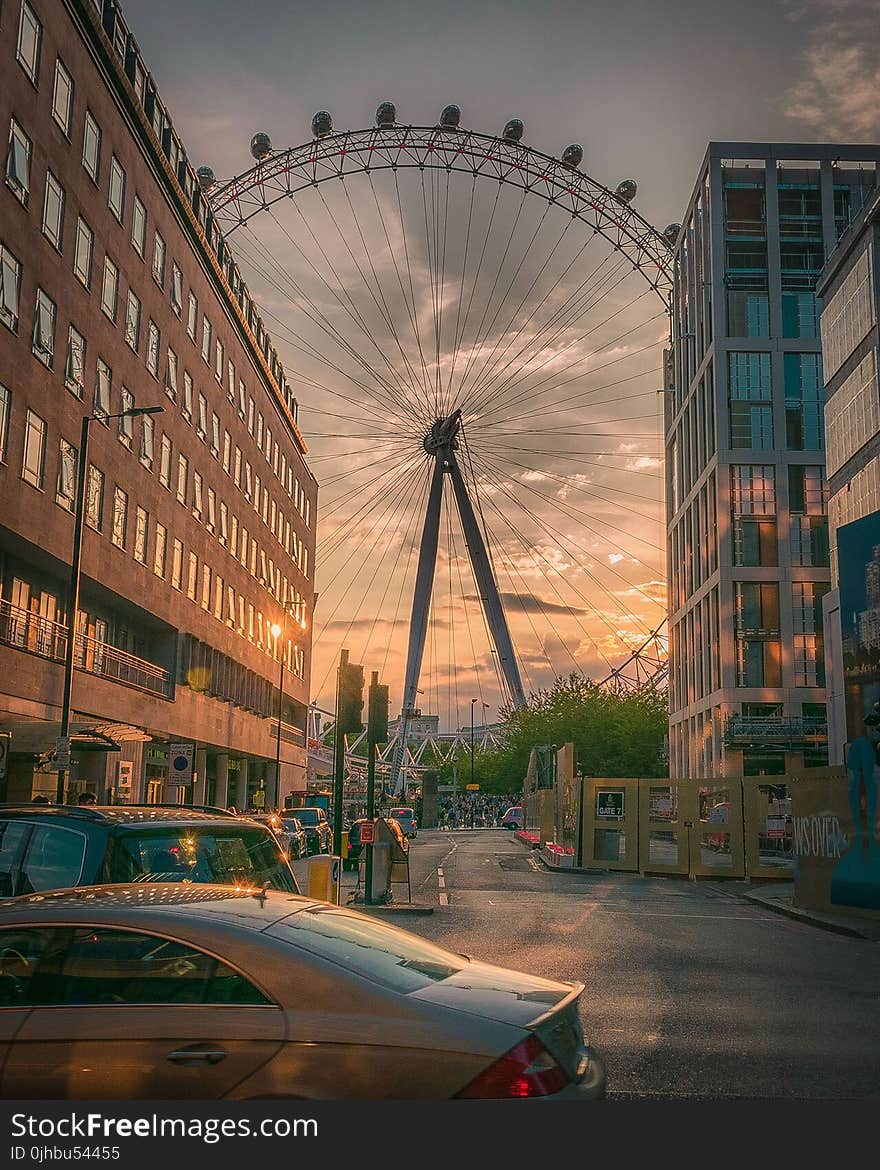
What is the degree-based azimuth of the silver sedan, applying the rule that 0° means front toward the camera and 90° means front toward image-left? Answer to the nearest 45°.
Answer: approximately 90°

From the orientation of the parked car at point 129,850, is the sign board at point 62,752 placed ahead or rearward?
ahead

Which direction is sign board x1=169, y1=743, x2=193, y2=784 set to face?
toward the camera

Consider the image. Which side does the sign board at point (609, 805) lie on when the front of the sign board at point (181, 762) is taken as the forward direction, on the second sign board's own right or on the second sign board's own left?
on the second sign board's own left

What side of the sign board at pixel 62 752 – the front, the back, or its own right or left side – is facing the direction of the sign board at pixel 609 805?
left

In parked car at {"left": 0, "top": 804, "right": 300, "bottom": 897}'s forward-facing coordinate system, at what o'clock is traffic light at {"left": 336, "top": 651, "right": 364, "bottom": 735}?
The traffic light is roughly at 2 o'clock from the parked car.

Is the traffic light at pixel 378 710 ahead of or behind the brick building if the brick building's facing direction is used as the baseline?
ahead

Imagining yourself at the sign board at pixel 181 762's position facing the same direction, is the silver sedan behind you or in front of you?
in front

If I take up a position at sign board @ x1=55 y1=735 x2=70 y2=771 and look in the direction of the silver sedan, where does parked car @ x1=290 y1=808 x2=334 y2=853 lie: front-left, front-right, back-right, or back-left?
back-left
